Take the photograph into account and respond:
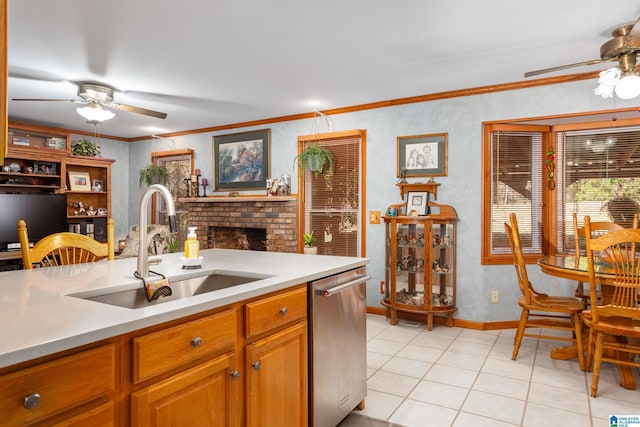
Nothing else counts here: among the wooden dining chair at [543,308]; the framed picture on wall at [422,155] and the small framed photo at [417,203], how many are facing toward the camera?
2

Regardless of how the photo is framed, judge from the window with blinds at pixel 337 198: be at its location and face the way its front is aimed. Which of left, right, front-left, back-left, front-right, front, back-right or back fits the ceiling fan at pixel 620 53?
left

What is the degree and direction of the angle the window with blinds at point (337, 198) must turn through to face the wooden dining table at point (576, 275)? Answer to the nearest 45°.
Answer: approximately 90° to its left

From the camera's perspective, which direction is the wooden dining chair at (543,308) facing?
to the viewer's right

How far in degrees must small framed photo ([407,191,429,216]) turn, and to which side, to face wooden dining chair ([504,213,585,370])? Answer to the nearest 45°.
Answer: approximately 45° to its left

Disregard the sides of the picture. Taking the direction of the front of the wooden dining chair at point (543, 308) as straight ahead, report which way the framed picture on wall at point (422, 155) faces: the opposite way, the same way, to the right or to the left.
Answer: to the right

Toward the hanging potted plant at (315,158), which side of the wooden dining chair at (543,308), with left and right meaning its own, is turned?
back

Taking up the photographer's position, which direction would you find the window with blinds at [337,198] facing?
facing the viewer and to the left of the viewer

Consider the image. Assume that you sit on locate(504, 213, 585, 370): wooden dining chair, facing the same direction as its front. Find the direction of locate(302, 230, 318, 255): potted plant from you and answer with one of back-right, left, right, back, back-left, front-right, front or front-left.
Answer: back

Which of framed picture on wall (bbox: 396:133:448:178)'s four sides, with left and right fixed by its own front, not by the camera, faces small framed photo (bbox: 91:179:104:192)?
right

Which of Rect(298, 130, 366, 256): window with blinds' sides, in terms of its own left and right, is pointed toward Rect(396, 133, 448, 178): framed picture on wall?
left

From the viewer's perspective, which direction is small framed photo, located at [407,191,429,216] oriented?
toward the camera

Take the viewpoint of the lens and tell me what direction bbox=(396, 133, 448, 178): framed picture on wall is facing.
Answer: facing the viewer

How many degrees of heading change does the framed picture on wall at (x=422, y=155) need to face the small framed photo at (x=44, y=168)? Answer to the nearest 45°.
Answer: approximately 90° to its right

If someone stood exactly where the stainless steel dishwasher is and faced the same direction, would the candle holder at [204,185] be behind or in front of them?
behind

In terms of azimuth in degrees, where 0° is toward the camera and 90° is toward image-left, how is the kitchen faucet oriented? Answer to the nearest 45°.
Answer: approximately 315°

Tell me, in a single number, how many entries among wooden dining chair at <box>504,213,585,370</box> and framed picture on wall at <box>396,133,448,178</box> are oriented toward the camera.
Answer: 1
